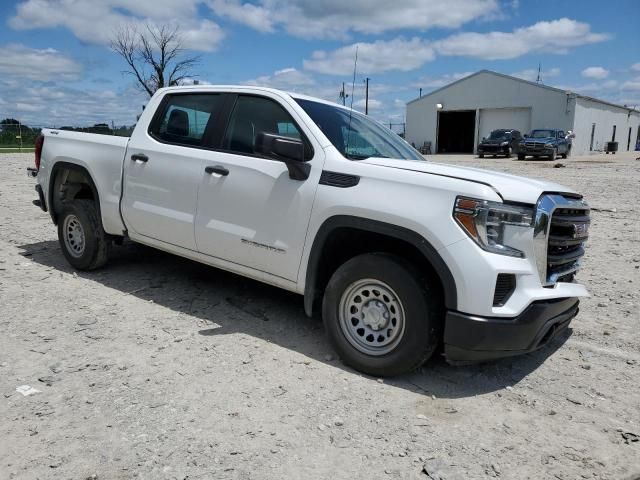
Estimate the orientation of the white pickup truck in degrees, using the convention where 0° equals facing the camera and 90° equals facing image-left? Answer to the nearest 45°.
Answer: approximately 315°

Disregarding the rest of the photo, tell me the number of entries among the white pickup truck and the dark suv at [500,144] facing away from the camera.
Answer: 0

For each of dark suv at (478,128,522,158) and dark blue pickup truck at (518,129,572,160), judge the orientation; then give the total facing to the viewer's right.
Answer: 0

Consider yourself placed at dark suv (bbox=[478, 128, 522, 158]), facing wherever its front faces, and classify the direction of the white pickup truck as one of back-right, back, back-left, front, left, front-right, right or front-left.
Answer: front-left

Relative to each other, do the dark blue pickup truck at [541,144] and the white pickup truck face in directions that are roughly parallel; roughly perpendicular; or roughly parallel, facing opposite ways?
roughly perpendicular

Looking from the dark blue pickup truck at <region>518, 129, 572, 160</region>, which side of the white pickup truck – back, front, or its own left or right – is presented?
left

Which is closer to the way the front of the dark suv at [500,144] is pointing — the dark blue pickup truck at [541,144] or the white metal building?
the dark blue pickup truck

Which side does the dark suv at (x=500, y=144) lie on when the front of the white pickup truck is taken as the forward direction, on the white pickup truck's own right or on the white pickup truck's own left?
on the white pickup truck's own left

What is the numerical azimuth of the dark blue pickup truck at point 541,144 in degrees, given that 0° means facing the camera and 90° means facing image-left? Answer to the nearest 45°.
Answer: approximately 45°

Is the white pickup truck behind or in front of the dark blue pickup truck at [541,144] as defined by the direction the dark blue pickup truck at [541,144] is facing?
in front

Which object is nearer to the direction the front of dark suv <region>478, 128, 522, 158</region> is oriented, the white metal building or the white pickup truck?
the white pickup truck

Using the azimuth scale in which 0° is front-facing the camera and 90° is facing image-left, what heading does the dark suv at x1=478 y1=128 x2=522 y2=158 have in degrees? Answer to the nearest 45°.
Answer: approximately 45°

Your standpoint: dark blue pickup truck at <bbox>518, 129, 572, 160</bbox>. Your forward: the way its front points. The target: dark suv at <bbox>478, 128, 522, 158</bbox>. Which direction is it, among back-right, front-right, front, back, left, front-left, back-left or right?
right

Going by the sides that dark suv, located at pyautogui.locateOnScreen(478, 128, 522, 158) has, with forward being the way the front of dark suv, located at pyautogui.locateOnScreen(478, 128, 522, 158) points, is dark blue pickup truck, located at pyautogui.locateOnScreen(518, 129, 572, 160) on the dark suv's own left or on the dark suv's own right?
on the dark suv's own left

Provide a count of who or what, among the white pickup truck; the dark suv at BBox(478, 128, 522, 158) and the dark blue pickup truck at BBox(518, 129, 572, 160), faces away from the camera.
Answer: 0

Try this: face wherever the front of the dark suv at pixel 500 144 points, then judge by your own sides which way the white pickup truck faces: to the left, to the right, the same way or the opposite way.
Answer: to the left
